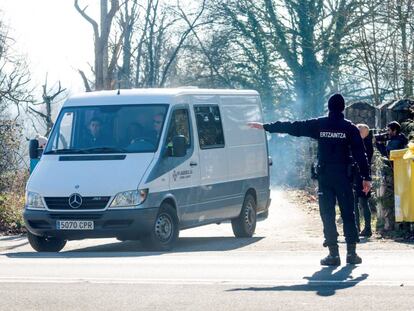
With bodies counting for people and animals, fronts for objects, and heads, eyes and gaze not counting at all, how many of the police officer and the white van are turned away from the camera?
1

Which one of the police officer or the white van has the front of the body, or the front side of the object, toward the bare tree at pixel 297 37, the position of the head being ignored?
the police officer

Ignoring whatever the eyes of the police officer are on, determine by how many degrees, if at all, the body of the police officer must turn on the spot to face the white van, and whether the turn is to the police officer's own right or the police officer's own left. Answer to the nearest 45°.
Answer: approximately 45° to the police officer's own left

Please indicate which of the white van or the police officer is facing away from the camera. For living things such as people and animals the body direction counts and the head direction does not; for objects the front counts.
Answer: the police officer

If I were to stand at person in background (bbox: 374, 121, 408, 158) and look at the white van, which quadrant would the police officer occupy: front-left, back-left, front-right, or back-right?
front-left

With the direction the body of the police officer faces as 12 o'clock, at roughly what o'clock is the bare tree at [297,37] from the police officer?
The bare tree is roughly at 12 o'clock from the police officer.

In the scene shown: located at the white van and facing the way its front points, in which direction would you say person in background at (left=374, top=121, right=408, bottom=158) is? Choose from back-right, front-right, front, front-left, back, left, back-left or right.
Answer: back-left

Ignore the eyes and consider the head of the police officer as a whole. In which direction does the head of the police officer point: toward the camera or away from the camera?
away from the camera

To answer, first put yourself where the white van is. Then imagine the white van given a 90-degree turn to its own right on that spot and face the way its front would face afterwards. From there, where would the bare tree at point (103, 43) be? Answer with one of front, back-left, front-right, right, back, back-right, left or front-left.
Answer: front-right

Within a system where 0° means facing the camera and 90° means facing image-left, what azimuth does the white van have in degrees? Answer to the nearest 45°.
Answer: approximately 45°

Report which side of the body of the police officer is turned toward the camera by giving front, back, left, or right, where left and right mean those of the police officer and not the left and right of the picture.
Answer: back

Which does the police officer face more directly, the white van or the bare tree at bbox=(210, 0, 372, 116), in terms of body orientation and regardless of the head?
the bare tree

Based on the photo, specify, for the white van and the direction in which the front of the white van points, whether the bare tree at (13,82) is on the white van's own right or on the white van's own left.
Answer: on the white van's own right
